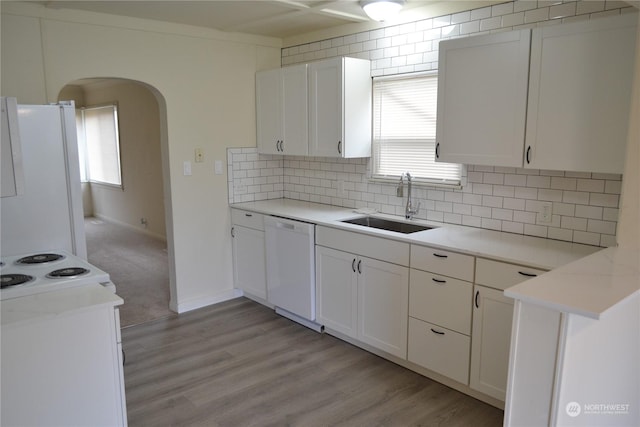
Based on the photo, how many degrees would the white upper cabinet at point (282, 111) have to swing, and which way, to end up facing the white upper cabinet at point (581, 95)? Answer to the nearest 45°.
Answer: approximately 90° to its left

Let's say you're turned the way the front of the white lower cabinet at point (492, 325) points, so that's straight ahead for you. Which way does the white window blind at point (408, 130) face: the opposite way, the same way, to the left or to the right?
the same way

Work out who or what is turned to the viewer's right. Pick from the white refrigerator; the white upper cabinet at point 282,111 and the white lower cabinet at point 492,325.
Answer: the white refrigerator

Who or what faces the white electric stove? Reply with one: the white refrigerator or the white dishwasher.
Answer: the white dishwasher

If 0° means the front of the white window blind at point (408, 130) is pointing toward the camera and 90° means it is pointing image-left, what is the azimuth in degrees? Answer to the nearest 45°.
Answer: approximately 45°

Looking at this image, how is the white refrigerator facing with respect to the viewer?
to the viewer's right

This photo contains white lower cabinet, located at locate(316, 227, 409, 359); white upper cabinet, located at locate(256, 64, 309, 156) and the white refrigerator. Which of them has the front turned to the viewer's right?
the white refrigerator

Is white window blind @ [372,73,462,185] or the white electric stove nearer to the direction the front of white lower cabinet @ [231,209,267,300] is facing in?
the white electric stove

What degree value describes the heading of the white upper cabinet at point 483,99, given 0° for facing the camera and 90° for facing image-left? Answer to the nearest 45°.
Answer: approximately 45°

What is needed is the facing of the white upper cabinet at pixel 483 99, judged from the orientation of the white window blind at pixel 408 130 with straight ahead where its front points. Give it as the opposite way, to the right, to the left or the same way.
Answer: the same way

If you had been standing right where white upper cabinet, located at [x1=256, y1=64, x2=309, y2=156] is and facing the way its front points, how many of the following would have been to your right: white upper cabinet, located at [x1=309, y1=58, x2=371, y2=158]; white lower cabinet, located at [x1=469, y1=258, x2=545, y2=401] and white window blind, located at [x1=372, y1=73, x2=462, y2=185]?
0

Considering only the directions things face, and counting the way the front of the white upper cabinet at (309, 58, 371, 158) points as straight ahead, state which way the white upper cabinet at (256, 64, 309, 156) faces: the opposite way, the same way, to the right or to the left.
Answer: the same way

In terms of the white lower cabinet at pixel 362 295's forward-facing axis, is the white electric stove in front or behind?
in front

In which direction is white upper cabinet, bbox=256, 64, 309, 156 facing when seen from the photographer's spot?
facing the viewer and to the left of the viewer

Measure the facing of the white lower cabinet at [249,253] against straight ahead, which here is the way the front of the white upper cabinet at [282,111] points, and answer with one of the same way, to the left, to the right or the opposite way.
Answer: the same way

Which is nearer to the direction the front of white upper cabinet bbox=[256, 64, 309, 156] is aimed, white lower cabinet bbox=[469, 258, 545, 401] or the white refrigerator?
the white refrigerator
